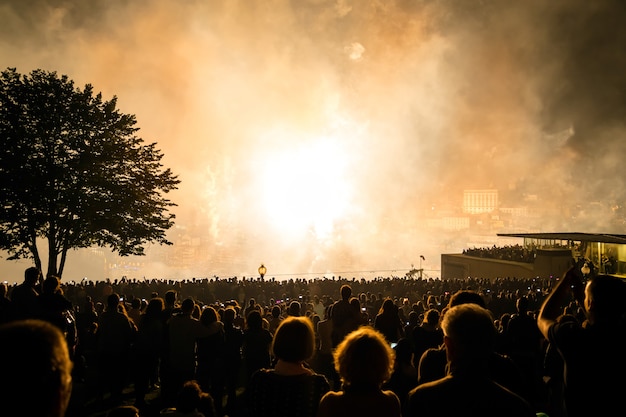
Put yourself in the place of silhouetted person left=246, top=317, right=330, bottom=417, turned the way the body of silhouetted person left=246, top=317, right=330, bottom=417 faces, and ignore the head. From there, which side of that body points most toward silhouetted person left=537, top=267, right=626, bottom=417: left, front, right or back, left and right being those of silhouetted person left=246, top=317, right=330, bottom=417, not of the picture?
right

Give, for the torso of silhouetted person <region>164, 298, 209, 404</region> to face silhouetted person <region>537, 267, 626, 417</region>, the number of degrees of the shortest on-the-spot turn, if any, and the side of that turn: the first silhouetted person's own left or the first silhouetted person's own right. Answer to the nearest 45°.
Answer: approximately 90° to the first silhouetted person's own right

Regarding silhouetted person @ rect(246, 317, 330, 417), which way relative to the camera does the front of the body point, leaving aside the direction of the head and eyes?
away from the camera

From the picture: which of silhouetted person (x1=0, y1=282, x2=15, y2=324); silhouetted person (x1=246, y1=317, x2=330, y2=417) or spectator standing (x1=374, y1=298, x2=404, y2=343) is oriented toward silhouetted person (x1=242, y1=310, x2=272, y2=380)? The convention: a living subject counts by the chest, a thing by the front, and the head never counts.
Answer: silhouetted person (x1=246, y1=317, x2=330, y2=417)

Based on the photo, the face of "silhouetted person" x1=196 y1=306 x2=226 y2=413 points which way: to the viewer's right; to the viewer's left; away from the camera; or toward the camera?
away from the camera

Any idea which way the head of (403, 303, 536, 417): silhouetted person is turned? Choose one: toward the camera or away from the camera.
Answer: away from the camera

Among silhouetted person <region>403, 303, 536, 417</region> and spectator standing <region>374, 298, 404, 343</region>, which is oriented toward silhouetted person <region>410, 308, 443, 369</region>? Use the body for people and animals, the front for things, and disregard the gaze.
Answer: silhouetted person <region>403, 303, 536, 417</region>

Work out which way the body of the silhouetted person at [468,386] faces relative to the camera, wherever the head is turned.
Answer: away from the camera

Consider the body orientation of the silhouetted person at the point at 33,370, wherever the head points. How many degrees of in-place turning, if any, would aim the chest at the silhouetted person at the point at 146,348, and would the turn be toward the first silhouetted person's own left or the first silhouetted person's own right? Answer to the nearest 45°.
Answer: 0° — they already face them

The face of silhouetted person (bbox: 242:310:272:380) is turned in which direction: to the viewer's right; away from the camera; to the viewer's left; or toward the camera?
away from the camera

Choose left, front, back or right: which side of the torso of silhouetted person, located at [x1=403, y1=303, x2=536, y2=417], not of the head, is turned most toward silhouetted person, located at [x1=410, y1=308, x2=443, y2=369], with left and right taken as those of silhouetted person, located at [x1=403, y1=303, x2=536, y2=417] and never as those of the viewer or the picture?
front

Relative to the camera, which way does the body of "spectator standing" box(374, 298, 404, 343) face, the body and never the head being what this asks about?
away from the camera

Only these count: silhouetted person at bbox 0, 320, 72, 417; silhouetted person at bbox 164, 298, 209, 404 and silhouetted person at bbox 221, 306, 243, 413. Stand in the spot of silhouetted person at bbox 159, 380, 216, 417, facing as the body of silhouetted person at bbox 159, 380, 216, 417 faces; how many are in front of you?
2

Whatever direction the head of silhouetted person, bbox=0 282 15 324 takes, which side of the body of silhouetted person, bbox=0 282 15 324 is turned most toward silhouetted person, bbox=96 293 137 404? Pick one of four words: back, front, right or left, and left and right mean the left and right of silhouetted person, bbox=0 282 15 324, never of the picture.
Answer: right
